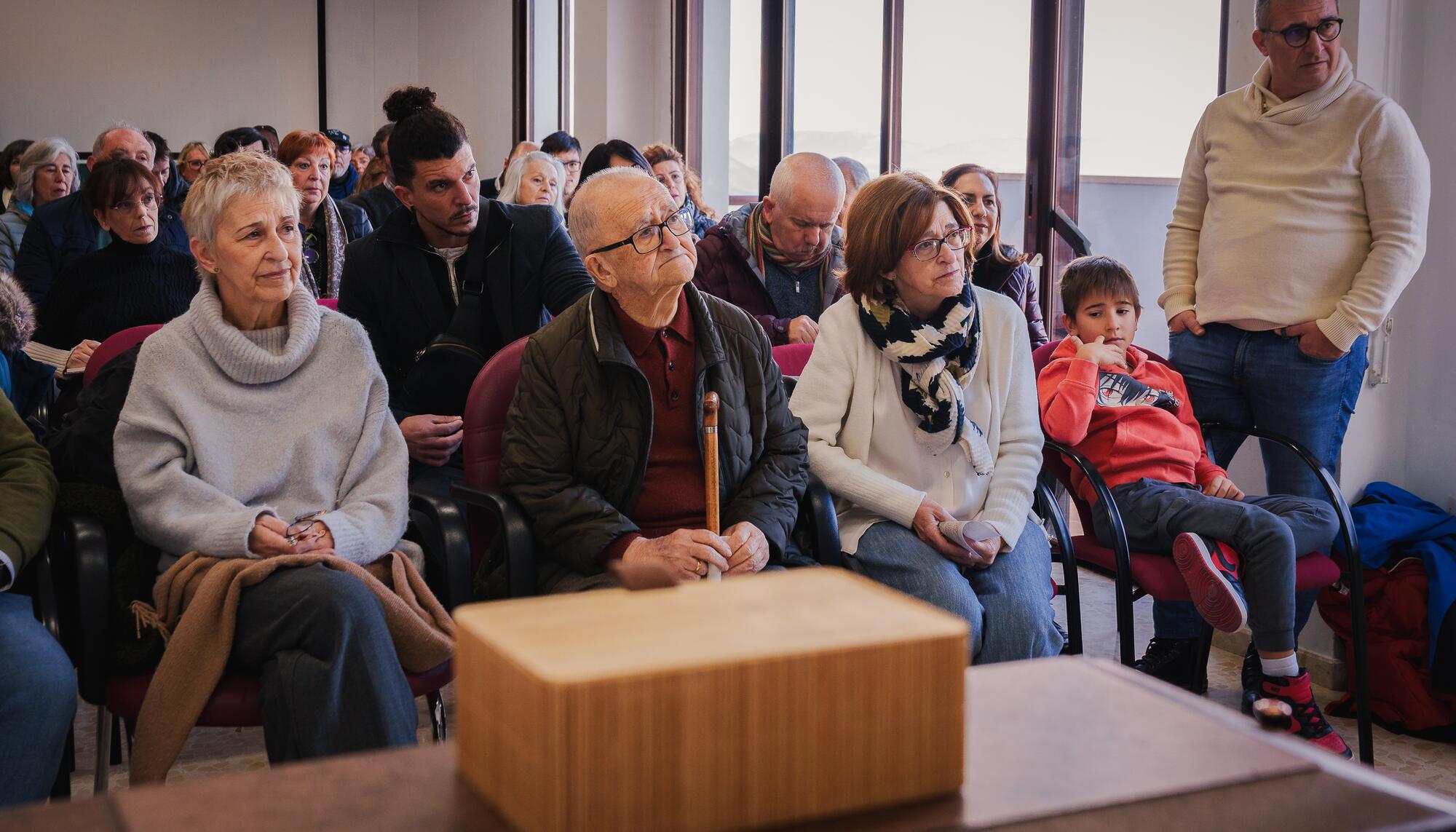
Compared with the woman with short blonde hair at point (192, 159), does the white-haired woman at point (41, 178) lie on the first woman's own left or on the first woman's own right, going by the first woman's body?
on the first woman's own right

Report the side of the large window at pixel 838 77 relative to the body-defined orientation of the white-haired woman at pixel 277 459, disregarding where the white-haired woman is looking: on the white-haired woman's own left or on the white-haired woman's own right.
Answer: on the white-haired woman's own left

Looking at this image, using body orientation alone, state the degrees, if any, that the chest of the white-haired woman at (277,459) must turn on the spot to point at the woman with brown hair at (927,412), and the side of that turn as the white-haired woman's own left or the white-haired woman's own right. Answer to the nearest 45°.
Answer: approximately 45° to the white-haired woman's own left

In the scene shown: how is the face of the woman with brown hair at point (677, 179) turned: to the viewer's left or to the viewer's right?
to the viewer's right

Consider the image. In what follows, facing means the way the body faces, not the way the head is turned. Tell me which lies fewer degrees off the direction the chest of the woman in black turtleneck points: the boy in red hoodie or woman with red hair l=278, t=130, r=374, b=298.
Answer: the boy in red hoodie

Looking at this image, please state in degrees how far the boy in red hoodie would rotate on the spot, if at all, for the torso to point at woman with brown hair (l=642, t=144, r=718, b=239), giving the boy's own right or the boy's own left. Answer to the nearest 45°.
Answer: approximately 180°

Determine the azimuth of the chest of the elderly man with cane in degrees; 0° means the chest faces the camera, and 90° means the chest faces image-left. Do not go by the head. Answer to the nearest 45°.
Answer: approximately 315°

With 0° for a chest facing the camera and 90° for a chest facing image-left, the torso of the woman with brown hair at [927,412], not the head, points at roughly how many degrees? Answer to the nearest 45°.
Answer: approximately 315°
